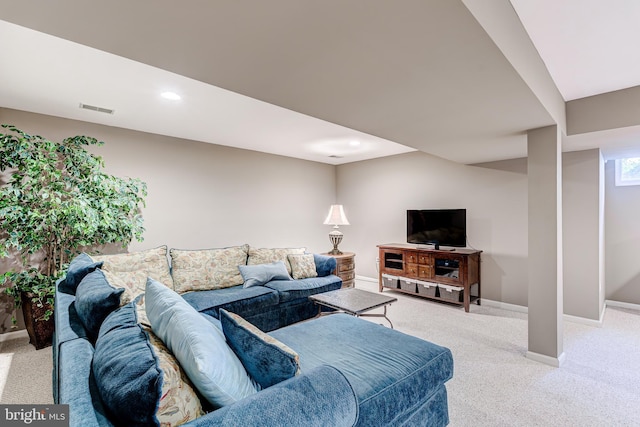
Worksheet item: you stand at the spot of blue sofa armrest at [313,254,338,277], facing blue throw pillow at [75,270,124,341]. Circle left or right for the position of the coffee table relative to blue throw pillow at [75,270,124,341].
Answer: left

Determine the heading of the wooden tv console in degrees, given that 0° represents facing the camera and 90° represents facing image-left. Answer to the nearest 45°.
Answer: approximately 45°

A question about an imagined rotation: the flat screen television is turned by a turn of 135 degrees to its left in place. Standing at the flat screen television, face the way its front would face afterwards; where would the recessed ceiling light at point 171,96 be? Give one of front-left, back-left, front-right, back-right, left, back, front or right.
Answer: back-right

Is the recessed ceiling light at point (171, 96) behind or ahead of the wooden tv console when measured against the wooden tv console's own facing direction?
ahead

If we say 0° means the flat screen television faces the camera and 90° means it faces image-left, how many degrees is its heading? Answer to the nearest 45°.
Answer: approximately 45°

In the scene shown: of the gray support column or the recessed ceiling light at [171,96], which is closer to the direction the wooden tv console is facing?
the recessed ceiling light

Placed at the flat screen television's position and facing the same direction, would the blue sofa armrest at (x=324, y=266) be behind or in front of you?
in front
